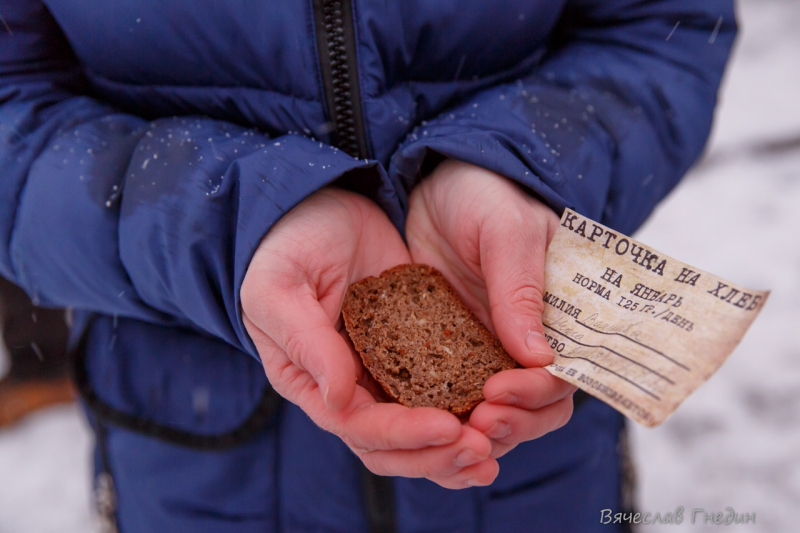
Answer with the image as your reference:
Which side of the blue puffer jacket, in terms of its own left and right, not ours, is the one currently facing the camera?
front
